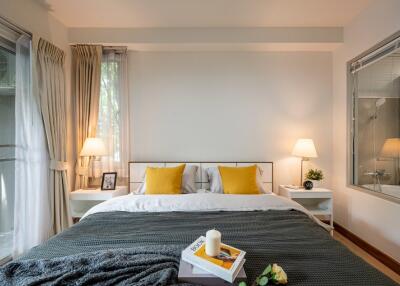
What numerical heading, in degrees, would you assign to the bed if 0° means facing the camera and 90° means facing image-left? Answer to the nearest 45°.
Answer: approximately 0°

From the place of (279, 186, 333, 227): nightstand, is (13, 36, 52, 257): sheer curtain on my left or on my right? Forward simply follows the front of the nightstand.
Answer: on my right

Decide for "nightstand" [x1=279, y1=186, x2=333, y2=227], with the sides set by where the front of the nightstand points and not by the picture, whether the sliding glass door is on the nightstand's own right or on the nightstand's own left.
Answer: on the nightstand's own right

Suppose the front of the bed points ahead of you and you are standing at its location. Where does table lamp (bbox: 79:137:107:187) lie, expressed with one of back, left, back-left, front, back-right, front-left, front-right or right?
back-right

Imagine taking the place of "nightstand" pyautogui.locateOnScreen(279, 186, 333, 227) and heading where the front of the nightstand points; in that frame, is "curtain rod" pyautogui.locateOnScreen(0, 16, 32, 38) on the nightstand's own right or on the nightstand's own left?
on the nightstand's own right

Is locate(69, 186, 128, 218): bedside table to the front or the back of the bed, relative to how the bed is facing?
to the back

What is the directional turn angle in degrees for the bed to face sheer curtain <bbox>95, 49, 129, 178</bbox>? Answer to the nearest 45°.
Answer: approximately 135° to its right

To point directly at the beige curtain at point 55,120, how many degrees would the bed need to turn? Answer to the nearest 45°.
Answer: approximately 135° to its right

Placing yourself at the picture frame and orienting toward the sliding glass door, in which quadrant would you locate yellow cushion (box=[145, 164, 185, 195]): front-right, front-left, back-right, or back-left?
back-left
